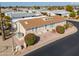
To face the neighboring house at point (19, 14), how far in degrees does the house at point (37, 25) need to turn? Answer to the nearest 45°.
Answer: approximately 135° to its right

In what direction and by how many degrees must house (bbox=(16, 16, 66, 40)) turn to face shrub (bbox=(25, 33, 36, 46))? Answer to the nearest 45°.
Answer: approximately 90° to its right

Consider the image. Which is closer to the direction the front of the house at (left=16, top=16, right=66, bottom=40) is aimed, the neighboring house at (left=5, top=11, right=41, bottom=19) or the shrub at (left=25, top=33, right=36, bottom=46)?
the shrub

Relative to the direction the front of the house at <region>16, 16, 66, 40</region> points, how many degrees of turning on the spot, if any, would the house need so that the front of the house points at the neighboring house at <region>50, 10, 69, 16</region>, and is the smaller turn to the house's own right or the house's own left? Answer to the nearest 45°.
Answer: approximately 90° to the house's own left

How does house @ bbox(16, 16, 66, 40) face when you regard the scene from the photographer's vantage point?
facing the viewer and to the right of the viewer
